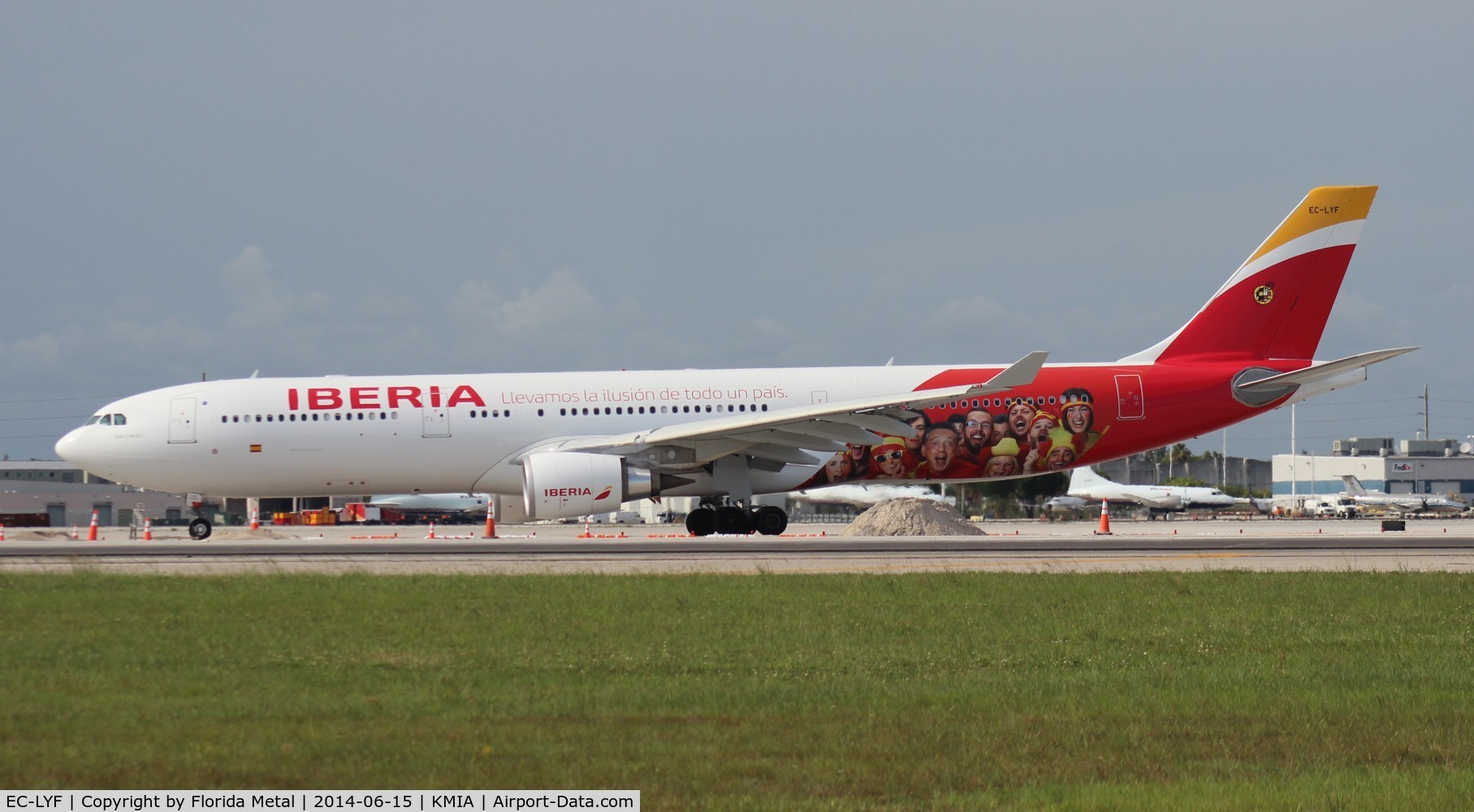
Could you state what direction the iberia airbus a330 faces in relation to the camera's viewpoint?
facing to the left of the viewer
